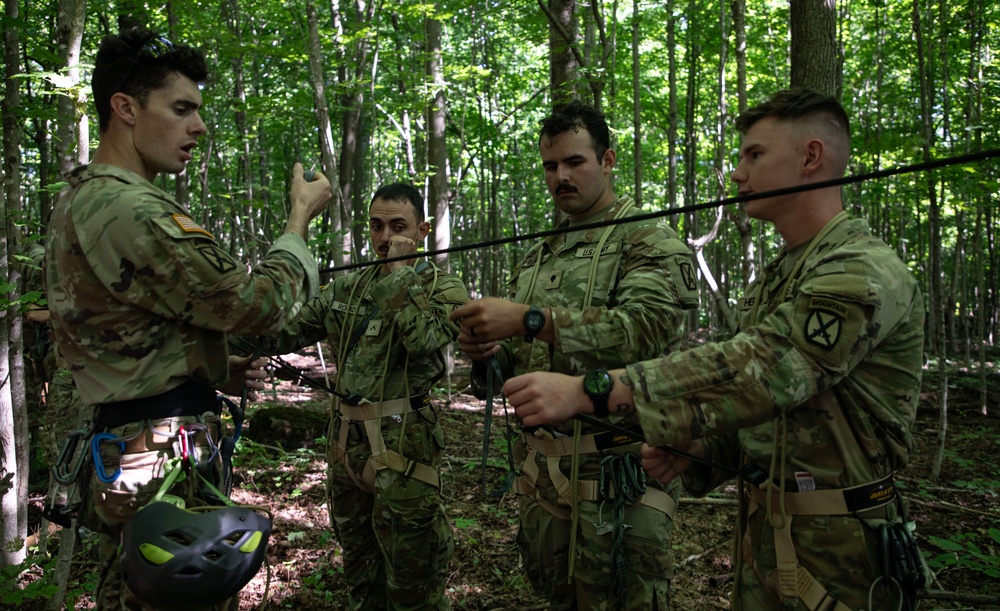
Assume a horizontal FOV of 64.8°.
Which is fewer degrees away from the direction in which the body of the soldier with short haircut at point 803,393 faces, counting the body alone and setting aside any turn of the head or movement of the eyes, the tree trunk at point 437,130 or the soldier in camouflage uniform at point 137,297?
the soldier in camouflage uniform

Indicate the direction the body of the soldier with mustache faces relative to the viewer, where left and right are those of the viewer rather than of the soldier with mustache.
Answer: facing the viewer and to the left of the viewer

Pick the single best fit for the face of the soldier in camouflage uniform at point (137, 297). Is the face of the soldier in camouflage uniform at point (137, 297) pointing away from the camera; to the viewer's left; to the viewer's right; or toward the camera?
to the viewer's right

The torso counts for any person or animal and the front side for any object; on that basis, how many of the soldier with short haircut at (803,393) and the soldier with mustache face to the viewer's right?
0

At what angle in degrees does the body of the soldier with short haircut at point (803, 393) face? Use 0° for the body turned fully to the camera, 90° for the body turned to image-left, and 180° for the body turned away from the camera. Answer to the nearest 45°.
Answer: approximately 90°

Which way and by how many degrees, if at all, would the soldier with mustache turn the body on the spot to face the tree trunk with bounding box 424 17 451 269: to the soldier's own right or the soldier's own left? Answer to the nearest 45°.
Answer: approximately 135° to the soldier's own right

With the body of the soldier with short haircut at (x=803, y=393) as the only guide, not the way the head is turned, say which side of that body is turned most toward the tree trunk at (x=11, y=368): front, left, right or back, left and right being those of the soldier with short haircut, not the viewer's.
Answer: front

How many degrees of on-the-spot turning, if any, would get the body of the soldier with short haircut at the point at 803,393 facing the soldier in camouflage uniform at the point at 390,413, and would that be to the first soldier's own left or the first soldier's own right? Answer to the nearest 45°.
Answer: approximately 45° to the first soldier's own right

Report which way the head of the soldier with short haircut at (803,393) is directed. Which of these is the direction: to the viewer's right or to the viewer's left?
to the viewer's left

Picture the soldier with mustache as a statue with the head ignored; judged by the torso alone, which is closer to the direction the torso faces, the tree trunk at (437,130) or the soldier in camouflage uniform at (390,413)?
the soldier in camouflage uniform

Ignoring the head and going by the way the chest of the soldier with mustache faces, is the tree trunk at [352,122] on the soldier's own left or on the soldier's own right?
on the soldier's own right
